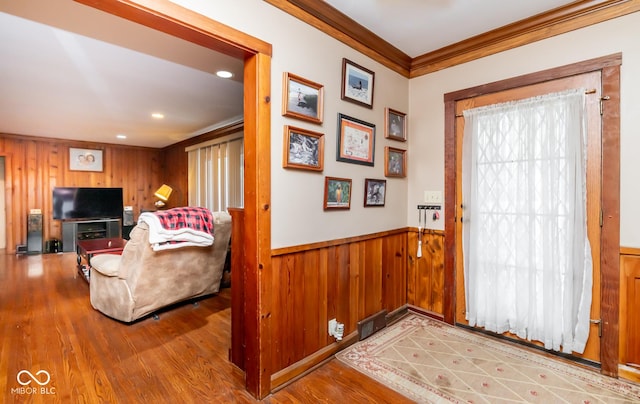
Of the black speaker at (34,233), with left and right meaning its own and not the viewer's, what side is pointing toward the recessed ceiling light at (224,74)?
front

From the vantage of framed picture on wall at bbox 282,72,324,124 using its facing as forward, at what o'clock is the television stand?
The television stand is roughly at 6 o'clock from the framed picture on wall.

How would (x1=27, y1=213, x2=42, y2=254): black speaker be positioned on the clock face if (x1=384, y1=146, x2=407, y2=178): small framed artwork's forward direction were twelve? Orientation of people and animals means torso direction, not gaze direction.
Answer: The black speaker is roughly at 5 o'clock from the small framed artwork.

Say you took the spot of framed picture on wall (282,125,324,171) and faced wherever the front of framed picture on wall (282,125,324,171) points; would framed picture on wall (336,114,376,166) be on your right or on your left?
on your left

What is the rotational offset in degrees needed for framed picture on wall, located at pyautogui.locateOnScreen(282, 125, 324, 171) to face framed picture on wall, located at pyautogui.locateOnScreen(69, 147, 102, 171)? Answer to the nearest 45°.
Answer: approximately 180°

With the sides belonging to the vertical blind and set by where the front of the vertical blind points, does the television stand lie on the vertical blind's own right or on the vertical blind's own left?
on the vertical blind's own right

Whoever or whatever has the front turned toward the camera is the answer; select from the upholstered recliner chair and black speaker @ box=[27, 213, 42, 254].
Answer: the black speaker

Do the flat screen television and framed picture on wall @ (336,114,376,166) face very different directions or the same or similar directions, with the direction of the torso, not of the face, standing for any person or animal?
same or similar directions

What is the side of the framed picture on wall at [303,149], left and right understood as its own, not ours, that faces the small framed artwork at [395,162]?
left

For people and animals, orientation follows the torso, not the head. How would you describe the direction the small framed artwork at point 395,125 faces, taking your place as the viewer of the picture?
facing the viewer and to the right of the viewer

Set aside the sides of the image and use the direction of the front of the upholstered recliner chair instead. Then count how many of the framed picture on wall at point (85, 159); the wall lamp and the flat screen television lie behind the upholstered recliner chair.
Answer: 0

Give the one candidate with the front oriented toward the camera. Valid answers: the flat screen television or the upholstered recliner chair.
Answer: the flat screen television

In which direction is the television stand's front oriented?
toward the camera

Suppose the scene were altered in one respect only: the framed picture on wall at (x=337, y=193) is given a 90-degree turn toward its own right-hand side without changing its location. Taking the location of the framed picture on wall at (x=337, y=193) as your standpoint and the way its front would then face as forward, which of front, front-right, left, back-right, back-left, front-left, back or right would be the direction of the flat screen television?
right

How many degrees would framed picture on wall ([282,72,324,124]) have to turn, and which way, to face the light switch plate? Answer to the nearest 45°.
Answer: approximately 90° to its left

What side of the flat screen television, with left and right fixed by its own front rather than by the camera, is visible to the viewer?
front

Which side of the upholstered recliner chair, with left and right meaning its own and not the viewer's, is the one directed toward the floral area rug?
back
